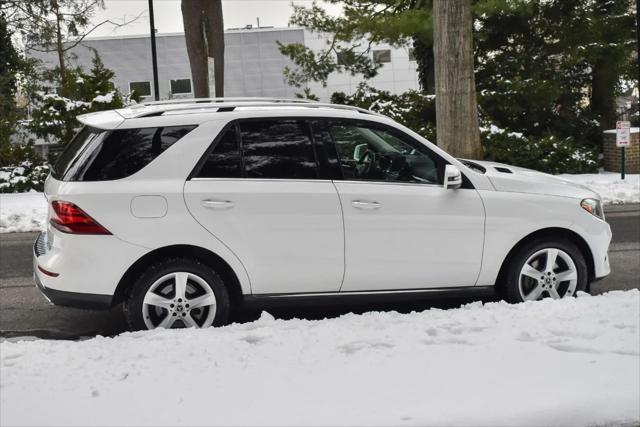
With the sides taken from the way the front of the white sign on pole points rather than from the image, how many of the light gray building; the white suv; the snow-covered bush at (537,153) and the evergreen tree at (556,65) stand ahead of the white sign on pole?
1

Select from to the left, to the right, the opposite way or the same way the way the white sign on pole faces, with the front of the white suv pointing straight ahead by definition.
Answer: to the right

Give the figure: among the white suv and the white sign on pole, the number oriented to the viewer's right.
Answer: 1

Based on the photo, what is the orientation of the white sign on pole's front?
toward the camera

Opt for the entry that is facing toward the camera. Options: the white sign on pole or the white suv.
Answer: the white sign on pole

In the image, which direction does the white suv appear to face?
to the viewer's right

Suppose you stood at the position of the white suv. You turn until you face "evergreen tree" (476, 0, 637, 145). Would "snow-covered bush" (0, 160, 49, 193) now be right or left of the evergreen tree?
left

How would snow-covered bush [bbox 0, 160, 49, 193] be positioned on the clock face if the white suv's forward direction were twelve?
The snow-covered bush is roughly at 8 o'clock from the white suv.

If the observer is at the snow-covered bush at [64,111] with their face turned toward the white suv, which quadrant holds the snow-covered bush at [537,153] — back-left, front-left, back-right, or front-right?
front-left

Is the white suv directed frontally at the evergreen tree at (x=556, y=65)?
no

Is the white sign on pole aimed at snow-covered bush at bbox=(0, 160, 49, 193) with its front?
no

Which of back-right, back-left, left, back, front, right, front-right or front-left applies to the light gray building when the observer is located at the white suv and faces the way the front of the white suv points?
left

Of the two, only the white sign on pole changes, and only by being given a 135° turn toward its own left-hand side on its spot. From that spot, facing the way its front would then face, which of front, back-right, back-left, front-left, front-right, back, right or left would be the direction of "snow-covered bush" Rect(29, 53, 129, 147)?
back-left

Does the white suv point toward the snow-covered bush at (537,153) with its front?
no

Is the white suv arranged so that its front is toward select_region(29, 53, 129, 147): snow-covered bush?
no
